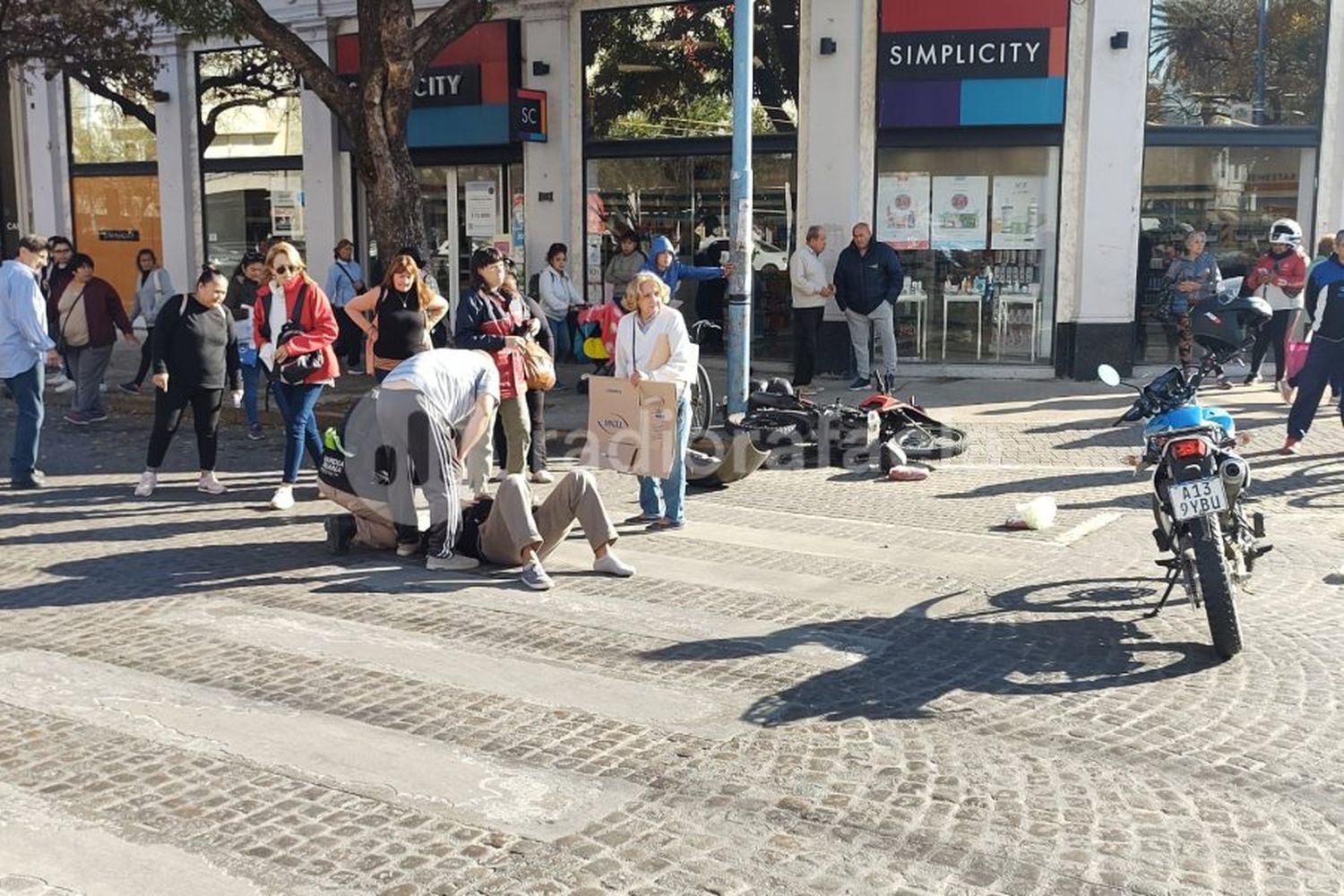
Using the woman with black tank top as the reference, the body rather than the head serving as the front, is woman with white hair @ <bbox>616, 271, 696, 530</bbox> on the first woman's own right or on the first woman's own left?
on the first woman's own left

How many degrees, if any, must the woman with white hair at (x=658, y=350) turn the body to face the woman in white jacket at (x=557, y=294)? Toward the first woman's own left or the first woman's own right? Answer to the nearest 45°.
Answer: approximately 135° to the first woman's own right

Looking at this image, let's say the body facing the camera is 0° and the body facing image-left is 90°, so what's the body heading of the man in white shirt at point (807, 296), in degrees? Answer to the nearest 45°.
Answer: approximately 270°

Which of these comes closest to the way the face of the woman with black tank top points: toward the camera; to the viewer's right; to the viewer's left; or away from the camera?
toward the camera

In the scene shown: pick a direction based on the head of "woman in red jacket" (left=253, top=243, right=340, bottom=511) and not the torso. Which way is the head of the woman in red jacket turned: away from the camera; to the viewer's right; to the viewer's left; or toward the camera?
toward the camera

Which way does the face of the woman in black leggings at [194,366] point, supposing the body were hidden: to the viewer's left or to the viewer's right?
to the viewer's right

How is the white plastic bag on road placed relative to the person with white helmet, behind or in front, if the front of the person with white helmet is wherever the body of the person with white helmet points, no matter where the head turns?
in front

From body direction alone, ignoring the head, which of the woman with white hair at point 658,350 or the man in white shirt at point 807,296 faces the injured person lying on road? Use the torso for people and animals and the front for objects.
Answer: the woman with white hair

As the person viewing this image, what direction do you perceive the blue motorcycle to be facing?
facing away from the viewer

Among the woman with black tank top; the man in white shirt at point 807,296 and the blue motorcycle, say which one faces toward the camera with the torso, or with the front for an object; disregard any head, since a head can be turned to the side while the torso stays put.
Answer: the woman with black tank top

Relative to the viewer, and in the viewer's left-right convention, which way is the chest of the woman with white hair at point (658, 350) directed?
facing the viewer and to the left of the viewer

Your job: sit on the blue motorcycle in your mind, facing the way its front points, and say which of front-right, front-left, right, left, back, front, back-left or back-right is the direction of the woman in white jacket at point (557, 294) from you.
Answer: front-left

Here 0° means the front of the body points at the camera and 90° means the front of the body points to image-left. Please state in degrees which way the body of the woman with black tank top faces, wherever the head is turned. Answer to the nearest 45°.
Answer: approximately 0°

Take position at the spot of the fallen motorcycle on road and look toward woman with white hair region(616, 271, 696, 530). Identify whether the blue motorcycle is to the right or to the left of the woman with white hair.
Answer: left

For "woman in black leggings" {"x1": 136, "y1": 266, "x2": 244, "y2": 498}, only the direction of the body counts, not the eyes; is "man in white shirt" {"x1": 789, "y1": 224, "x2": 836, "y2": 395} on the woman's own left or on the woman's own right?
on the woman's own left

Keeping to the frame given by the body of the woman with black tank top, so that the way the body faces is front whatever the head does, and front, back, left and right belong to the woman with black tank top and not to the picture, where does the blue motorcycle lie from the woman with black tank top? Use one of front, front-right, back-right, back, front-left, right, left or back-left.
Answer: front-left

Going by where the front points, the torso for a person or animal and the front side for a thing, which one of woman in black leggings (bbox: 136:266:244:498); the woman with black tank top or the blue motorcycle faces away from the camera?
the blue motorcycle
